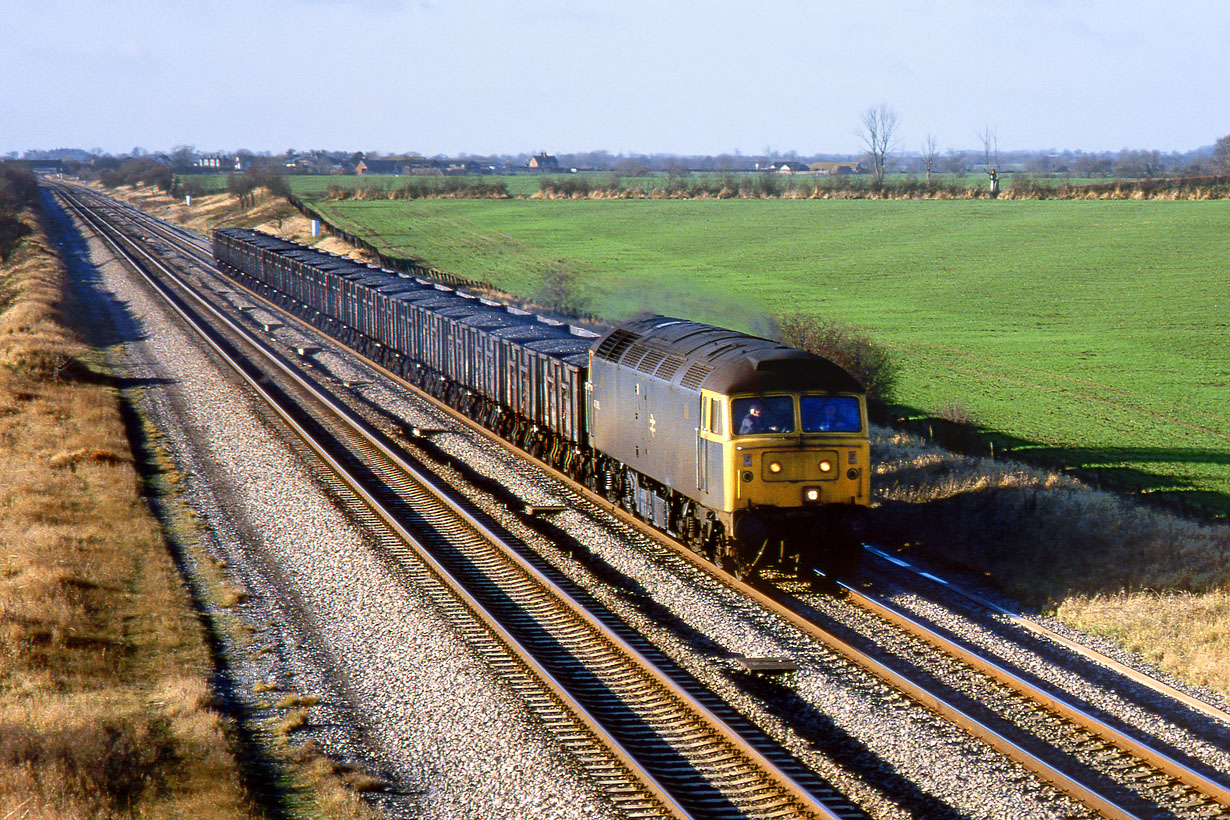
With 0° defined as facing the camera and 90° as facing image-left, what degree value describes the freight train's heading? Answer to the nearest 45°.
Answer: approximately 315°
